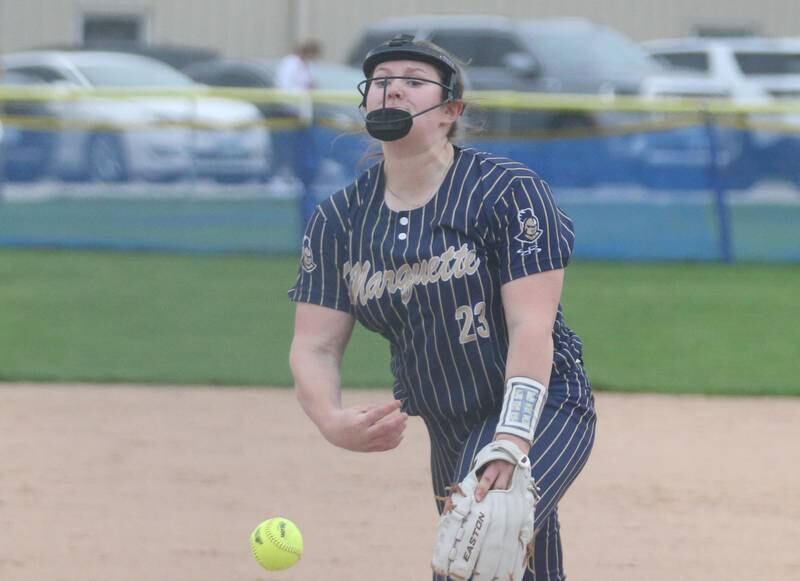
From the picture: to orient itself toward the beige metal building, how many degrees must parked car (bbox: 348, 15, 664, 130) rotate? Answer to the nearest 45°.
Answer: approximately 180°

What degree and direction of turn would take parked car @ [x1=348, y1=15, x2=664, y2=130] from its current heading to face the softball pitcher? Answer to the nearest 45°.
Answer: approximately 45° to its right

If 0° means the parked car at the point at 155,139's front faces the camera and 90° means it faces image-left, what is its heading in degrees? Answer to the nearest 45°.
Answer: approximately 315°

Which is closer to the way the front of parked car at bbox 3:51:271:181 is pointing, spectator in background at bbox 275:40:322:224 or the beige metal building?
the spectator in background

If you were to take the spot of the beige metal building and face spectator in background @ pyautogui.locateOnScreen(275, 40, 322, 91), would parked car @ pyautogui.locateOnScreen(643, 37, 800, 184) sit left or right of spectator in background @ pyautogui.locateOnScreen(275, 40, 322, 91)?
left

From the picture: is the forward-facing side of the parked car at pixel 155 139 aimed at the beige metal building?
no

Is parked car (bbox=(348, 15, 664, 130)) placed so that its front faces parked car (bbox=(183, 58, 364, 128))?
no

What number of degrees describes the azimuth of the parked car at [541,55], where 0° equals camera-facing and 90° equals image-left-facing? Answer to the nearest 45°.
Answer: approximately 315°

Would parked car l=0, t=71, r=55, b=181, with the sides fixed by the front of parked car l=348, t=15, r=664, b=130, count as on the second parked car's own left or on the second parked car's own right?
on the second parked car's own right
